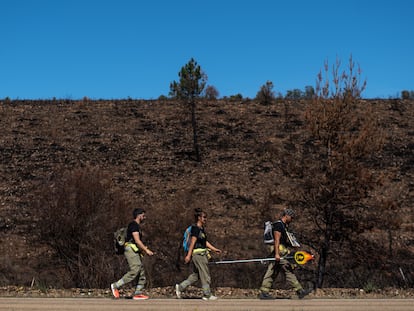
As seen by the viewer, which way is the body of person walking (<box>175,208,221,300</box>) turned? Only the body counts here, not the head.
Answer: to the viewer's right

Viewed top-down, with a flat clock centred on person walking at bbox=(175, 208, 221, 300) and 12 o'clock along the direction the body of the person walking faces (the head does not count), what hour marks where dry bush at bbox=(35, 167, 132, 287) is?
The dry bush is roughly at 8 o'clock from the person walking.

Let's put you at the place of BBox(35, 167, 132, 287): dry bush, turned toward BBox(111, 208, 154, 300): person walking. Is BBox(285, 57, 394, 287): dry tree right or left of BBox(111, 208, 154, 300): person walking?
left

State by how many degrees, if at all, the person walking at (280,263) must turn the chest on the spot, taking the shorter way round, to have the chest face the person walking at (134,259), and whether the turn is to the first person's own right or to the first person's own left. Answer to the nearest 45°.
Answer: approximately 180°

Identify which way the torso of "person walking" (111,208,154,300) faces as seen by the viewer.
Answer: to the viewer's right

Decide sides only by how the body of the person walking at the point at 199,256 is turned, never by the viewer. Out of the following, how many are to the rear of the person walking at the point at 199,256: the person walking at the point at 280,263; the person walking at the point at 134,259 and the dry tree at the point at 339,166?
1
